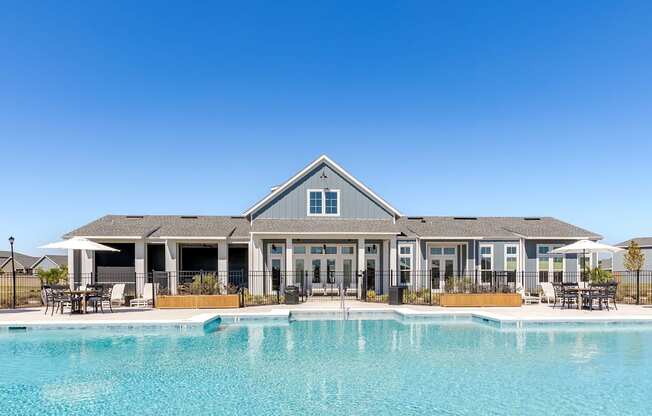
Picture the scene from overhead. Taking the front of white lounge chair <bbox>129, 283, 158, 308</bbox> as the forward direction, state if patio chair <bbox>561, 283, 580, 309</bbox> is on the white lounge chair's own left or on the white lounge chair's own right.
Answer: on the white lounge chair's own left

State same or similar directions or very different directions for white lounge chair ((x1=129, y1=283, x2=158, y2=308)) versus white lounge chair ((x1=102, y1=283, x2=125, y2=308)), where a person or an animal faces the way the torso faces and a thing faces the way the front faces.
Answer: same or similar directions

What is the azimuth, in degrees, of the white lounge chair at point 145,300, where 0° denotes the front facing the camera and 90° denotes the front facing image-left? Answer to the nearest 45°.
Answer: approximately 45°

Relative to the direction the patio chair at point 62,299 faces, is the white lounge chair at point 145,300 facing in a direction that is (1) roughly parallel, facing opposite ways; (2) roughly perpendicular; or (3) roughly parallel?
roughly parallel, facing opposite ways

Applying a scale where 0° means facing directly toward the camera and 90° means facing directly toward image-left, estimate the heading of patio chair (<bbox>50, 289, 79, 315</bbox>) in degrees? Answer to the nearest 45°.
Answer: approximately 225°

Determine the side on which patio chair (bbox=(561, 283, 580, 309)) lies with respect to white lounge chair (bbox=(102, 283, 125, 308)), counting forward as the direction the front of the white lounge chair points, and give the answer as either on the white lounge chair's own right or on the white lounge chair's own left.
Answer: on the white lounge chair's own left

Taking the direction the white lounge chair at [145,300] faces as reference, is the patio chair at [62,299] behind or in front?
in front

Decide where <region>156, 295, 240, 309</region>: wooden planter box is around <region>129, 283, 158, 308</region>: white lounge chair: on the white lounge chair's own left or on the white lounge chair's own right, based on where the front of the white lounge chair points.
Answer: on the white lounge chair's own left

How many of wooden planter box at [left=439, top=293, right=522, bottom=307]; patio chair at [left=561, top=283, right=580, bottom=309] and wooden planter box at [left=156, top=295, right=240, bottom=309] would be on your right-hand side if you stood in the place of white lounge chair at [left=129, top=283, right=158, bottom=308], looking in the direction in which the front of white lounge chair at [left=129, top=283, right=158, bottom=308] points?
0

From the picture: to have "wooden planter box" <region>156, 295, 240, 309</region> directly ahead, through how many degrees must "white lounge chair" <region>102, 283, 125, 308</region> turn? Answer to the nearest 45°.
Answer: approximately 90° to its left
